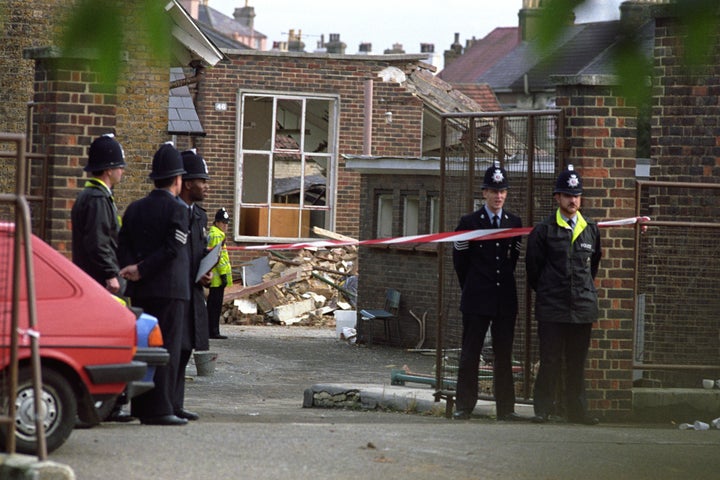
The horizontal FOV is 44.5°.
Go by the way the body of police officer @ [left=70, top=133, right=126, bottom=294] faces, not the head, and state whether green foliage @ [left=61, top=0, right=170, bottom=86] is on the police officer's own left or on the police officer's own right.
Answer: on the police officer's own right

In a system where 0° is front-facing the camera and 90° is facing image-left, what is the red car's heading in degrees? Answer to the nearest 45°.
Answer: approximately 90°

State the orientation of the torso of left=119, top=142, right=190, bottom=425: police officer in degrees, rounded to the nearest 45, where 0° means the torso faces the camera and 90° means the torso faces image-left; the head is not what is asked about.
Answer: approximately 225°

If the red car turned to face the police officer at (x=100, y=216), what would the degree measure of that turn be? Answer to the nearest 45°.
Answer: approximately 90° to its right

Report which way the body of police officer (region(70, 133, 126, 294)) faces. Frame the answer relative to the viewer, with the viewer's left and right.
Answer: facing to the right of the viewer

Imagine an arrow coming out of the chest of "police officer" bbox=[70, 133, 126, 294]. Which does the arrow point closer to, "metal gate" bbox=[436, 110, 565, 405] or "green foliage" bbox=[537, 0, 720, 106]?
the metal gate
